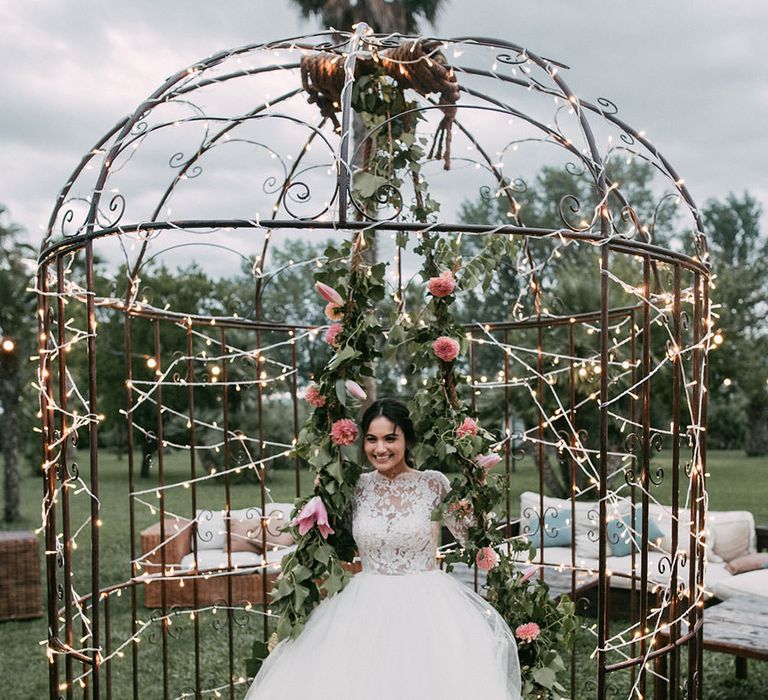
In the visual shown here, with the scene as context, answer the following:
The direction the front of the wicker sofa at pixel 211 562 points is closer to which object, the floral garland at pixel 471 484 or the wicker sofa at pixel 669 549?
the floral garland

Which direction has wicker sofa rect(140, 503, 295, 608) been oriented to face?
toward the camera

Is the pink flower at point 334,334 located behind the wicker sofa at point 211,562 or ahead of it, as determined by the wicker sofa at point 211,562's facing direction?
ahead

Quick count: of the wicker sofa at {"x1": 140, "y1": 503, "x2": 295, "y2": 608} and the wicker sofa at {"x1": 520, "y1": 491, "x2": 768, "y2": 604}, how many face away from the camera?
0

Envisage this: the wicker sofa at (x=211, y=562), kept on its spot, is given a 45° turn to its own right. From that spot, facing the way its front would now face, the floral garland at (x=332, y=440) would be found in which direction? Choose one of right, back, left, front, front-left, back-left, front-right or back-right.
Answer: front-left

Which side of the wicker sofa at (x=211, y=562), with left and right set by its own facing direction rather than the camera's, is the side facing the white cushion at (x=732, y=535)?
left

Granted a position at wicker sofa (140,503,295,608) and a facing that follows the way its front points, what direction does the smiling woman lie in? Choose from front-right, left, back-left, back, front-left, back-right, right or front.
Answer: front

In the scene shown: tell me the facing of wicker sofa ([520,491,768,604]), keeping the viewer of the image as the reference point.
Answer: facing the viewer and to the left of the viewer

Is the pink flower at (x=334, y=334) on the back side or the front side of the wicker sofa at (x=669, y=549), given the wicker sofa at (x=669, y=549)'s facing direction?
on the front side
